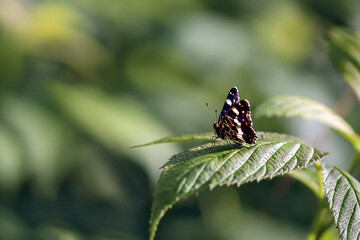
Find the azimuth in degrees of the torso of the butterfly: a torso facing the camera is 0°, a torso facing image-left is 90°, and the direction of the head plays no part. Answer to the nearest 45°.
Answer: approximately 90°
